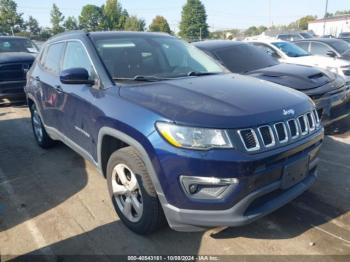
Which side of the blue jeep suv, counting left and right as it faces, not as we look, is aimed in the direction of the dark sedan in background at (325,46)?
left

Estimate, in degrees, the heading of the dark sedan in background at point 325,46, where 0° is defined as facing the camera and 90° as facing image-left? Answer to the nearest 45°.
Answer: approximately 315°

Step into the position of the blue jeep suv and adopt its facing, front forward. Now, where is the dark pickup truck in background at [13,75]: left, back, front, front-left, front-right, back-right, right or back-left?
back

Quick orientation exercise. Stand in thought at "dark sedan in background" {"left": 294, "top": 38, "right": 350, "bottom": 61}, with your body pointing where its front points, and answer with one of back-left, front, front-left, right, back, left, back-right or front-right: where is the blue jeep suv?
front-right

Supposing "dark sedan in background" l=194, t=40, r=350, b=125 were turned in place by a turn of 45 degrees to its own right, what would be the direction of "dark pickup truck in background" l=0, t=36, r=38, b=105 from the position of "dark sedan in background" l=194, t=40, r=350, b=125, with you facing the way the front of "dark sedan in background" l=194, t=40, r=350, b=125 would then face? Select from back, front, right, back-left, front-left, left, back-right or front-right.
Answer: right

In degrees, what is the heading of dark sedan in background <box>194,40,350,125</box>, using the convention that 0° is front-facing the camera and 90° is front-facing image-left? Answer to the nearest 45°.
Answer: approximately 315°

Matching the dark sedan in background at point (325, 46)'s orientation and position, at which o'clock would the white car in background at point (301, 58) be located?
The white car in background is roughly at 2 o'clock from the dark sedan in background.

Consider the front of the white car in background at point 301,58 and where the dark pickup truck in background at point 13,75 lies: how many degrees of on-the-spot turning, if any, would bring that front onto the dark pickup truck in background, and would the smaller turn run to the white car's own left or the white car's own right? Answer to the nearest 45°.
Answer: approximately 90° to the white car's own right

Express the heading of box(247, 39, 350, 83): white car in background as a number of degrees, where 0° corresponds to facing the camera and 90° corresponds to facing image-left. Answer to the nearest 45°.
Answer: approximately 315°

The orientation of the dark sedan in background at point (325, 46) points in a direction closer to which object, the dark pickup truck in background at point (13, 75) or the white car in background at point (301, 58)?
the white car in background

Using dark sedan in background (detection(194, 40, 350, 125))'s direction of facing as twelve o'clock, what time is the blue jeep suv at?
The blue jeep suv is roughly at 2 o'clock from the dark sedan in background.

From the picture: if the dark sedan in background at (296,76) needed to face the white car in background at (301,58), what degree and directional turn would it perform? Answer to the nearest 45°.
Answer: approximately 135° to its left
